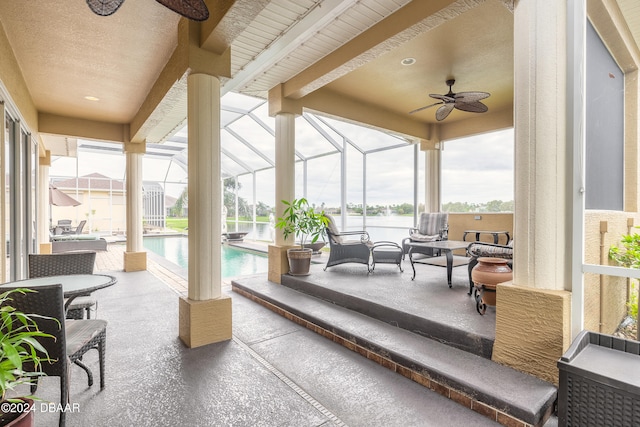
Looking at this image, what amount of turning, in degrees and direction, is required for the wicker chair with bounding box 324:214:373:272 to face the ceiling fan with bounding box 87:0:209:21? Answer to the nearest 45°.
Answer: approximately 90° to its right

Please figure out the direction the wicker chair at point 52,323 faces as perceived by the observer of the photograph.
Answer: facing away from the viewer and to the right of the viewer

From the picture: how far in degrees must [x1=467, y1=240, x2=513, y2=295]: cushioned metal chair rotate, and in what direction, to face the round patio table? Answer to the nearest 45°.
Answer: approximately 45° to its left

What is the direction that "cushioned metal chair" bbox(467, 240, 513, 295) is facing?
to the viewer's left

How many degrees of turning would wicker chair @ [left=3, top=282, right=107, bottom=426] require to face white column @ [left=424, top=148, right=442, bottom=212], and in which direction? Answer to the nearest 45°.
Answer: approximately 45° to its right

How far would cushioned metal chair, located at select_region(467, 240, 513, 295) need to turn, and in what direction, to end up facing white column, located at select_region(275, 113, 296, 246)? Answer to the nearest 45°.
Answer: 0° — it already faces it

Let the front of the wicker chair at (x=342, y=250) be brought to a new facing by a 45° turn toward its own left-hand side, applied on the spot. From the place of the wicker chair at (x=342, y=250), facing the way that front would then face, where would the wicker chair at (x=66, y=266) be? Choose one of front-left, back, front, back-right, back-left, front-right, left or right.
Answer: back

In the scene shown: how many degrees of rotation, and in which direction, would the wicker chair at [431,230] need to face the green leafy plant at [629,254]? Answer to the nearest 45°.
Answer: approximately 45° to its left

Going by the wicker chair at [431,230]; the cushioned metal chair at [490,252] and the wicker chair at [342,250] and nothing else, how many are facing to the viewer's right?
1

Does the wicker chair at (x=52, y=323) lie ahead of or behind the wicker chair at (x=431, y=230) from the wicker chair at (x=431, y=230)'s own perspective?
ahead

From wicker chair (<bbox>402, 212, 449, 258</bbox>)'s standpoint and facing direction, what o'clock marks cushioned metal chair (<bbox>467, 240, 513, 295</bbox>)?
cushioned metal chair (<bbox>467, 240, 513, 295</bbox>) is roughly at 10 o'clock from wicker chair (<bbox>402, 212, 449, 258</bbox>).

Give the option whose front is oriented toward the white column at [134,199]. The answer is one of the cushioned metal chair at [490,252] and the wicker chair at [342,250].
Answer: the cushioned metal chair at [490,252]

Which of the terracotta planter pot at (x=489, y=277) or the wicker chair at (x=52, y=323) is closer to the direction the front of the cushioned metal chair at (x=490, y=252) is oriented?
the wicker chair
